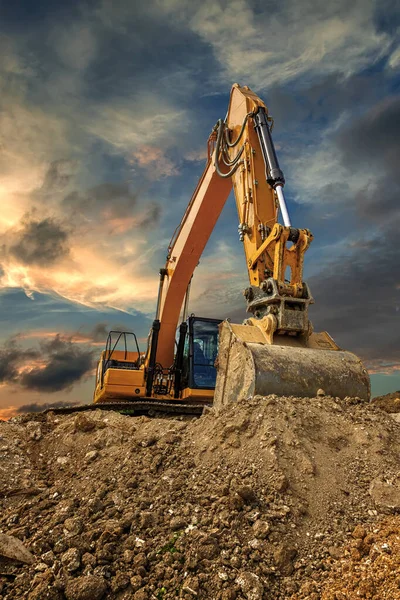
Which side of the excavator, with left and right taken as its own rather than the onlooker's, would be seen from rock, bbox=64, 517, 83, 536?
right

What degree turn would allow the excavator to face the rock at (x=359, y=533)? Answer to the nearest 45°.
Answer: approximately 45° to its right

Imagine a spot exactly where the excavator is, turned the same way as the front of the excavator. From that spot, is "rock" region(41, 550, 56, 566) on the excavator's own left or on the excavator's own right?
on the excavator's own right

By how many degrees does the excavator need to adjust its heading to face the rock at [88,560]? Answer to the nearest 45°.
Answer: approximately 45° to its right

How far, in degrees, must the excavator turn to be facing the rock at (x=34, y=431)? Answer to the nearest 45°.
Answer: approximately 135° to its right

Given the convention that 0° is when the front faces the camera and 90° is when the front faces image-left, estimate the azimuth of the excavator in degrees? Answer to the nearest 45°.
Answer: approximately 315°

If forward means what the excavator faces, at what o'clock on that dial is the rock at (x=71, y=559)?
The rock is roughly at 2 o'clock from the excavator.

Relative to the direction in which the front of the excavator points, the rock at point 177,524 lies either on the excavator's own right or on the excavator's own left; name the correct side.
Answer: on the excavator's own right

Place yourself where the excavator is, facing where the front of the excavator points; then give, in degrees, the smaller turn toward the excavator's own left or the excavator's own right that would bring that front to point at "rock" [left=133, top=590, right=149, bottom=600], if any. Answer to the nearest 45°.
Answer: approximately 45° to the excavator's own right
